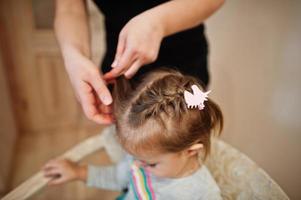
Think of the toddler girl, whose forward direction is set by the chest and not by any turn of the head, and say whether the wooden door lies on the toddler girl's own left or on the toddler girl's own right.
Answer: on the toddler girl's own right

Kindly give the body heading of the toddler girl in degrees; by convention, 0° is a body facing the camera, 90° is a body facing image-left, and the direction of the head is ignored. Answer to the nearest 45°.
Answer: approximately 45°
